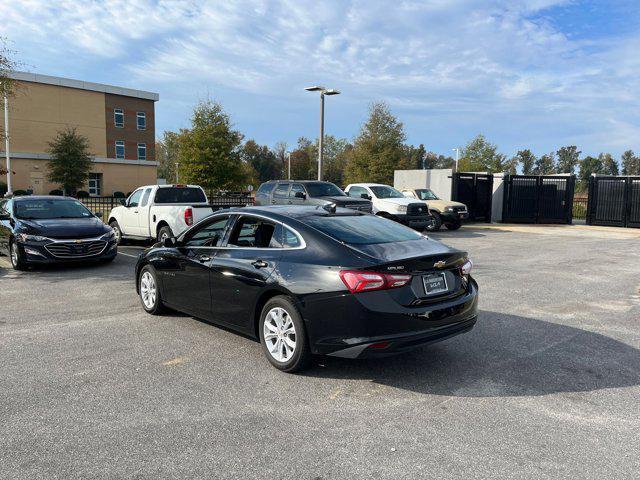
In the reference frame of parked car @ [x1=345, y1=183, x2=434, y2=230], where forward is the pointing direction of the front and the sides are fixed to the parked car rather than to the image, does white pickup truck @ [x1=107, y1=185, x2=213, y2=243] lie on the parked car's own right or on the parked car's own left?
on the parked car's own right

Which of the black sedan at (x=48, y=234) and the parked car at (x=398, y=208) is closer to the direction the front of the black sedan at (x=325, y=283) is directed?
the black sedan

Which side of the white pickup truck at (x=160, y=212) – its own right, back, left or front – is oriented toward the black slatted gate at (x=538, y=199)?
right

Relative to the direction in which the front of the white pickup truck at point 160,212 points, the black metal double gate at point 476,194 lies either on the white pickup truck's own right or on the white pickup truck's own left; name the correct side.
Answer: on the white pickup truck's own right

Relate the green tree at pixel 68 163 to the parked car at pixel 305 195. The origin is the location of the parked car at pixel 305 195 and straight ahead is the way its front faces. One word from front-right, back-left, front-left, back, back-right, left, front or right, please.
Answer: back

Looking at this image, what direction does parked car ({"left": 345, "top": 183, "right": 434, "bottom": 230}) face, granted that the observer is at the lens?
facing the viewer and to the right of the viewer

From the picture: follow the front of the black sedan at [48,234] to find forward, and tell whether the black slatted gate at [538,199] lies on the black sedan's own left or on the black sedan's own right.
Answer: on the black sedan's own left

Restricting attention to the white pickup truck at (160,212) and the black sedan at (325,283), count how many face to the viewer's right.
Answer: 0

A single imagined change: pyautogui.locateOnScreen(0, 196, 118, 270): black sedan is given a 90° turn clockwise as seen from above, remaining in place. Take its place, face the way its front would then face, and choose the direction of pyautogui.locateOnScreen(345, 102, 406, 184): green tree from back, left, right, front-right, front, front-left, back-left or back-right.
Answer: back

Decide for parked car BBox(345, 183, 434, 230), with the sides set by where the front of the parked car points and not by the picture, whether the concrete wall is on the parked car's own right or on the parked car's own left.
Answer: on the parked car's own left

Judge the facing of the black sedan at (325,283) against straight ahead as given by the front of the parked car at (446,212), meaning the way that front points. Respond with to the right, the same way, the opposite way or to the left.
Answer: the opposite way
